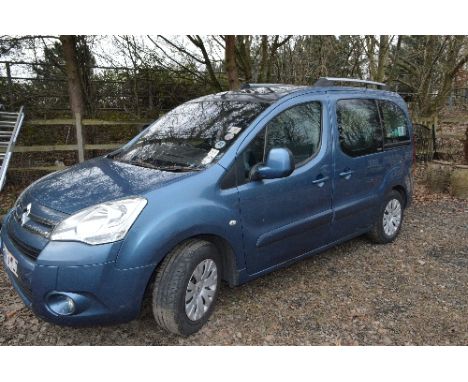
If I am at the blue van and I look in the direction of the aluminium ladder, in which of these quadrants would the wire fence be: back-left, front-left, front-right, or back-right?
front-right

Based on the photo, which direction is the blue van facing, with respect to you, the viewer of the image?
facing the viewer and to the left of the viewer

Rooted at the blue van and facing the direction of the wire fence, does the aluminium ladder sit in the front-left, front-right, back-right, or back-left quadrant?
front-left

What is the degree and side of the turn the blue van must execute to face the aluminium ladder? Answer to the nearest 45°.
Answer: approximately 90° to its right

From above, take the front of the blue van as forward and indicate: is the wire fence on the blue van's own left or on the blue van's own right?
on the blue van's own right
